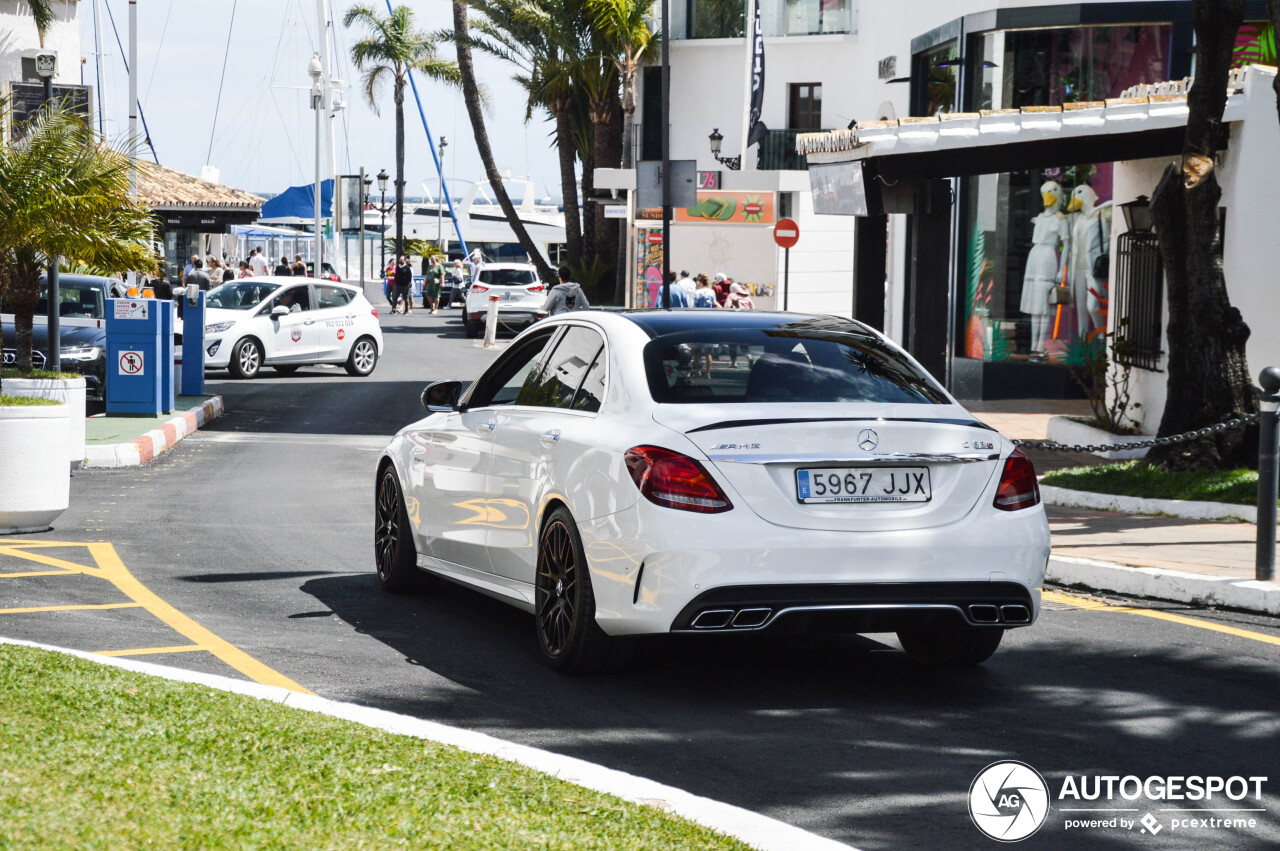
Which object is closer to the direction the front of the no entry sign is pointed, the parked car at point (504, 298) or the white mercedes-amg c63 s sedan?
the white mercedes-amg c63 s sedan

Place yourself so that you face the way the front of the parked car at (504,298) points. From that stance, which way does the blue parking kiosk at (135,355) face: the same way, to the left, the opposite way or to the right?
the opposite way

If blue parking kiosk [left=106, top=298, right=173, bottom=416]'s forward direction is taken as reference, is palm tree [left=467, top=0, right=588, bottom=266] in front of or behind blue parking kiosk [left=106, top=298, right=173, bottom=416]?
behind

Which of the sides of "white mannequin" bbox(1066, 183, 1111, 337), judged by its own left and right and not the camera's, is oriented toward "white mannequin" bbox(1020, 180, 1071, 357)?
right

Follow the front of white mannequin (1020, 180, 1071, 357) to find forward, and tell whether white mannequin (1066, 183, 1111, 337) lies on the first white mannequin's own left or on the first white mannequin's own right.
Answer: on the first white mannequin's own left

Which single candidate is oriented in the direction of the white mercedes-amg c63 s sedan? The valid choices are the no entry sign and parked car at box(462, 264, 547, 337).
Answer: the no entry sign

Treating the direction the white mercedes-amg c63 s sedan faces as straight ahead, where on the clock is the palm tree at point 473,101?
The palm tree is roughly at 1 o'clock from the white mercedes-amg c63 s sedan.

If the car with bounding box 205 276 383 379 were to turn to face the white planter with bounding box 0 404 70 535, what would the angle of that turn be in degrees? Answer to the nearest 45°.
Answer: approximately 45° to its left

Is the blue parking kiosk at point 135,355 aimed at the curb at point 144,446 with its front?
yes

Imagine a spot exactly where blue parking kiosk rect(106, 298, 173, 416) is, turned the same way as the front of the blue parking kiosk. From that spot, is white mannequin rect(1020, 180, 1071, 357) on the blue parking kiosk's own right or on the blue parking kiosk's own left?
on the blue parking kiosk's own left
